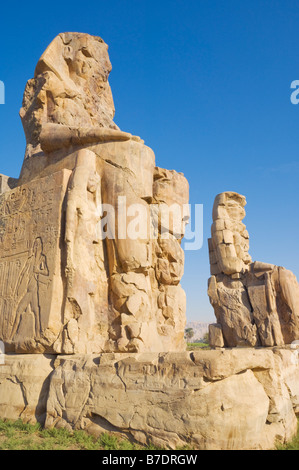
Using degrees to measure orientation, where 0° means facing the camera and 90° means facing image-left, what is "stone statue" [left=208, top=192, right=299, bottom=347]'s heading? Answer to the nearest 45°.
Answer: approximately 270°
